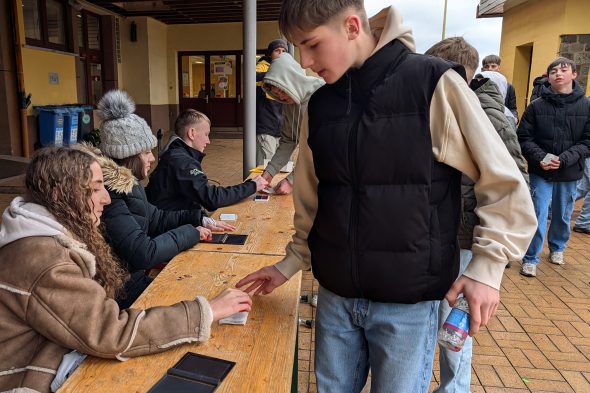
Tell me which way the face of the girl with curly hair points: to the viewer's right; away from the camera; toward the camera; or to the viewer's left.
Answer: to the viewer's right

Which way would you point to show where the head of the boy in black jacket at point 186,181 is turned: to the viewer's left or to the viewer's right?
to the viewer's right

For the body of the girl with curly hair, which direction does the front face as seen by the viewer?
to the viewer's right

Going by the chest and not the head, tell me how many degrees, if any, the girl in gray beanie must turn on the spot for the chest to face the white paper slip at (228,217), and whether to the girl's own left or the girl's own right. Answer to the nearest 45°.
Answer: approximately 45° to the girl's own left

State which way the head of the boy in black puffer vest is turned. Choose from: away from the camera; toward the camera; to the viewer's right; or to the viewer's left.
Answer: to the viewer's left

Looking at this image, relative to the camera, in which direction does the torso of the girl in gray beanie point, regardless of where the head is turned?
to the viewer's right

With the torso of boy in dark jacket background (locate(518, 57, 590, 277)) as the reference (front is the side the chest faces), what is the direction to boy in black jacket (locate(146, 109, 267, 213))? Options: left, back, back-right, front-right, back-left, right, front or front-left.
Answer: front-right

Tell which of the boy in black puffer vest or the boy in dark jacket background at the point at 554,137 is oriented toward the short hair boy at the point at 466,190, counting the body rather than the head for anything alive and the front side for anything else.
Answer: the boy in dark jacket background

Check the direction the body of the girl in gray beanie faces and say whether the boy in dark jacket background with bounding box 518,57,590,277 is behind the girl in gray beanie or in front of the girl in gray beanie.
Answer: in front

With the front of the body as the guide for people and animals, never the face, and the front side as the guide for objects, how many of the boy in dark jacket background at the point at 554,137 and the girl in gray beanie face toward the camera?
1

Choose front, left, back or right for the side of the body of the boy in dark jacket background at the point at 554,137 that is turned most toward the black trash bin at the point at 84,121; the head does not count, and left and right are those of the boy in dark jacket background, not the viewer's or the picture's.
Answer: right

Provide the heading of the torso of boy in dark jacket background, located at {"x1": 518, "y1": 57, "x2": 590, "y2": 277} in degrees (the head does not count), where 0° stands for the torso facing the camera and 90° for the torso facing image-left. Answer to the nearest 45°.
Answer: approximately 0°

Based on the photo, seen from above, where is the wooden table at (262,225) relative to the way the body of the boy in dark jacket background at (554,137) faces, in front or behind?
in front

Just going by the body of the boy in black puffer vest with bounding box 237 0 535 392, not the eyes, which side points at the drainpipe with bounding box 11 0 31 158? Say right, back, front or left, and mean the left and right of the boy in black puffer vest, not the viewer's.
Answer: right

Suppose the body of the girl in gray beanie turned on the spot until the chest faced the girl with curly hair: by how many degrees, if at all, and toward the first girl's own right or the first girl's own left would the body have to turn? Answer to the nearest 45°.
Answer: approximately 90° to the first girl's own right

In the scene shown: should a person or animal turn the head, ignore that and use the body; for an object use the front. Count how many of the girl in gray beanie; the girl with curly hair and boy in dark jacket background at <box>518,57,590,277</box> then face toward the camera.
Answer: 1

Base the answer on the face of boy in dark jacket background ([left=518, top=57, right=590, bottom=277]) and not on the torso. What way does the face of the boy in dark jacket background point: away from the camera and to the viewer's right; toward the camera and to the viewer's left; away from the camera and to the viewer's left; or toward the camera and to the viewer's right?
toward the camera and to the viewer's left
